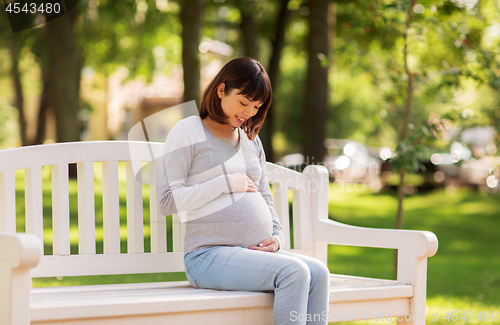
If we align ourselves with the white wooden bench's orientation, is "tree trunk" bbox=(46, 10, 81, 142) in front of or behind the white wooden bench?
behind

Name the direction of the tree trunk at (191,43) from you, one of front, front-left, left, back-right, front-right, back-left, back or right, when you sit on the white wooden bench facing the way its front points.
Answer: back-left

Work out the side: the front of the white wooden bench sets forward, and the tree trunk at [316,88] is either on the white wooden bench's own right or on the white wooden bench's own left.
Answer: on the white wooden bench's own left

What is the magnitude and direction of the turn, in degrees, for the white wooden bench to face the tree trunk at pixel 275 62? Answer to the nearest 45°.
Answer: approximately 135° to its left

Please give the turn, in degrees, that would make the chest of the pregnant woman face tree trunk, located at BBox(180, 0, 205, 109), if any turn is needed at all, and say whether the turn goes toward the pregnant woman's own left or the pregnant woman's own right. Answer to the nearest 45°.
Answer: approximately 135° to the pregnant woman's own left

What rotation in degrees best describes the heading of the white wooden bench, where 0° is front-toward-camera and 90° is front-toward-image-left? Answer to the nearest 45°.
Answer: approximately 315°

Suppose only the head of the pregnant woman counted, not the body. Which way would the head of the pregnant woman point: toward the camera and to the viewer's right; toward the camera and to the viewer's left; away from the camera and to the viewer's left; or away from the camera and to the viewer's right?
toward the camera and to the viewer's right

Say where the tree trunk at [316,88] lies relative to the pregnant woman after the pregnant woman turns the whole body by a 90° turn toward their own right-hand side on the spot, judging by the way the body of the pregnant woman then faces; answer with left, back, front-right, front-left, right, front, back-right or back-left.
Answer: back-right

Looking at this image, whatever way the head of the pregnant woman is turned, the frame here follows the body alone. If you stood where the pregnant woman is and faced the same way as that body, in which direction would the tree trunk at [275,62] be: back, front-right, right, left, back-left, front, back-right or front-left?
back-left

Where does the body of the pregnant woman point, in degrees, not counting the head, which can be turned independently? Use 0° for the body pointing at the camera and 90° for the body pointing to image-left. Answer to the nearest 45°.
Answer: approximately 315°
